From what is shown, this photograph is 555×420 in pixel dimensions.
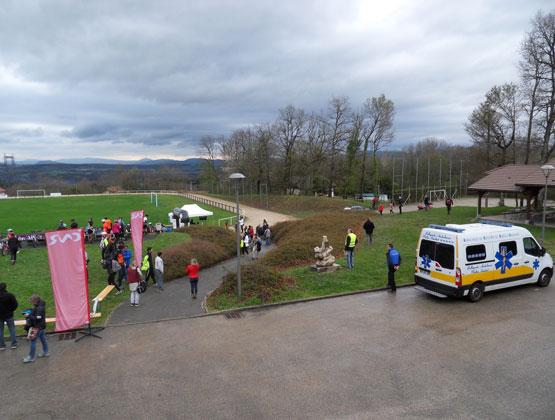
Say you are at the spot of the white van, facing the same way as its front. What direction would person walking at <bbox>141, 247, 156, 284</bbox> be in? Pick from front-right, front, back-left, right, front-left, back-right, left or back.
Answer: back-left

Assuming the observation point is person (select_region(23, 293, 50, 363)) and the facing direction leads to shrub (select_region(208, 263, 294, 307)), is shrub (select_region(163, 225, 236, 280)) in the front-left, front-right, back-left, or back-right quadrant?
front-left

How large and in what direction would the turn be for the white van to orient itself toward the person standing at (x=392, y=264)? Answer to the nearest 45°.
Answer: approximately 135° to its left

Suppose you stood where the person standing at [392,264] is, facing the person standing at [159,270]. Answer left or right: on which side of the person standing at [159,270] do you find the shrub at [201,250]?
right

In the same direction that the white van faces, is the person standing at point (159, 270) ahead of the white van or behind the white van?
behind

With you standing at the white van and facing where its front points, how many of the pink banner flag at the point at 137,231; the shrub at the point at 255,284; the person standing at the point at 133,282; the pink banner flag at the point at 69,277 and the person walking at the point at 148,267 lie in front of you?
0

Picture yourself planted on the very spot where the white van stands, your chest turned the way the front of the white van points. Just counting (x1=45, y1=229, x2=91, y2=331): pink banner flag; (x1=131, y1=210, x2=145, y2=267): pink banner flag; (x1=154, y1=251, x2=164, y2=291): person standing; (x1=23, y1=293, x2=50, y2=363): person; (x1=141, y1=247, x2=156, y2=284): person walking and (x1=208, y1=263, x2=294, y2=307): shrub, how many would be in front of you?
0

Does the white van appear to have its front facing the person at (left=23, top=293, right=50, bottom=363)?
no

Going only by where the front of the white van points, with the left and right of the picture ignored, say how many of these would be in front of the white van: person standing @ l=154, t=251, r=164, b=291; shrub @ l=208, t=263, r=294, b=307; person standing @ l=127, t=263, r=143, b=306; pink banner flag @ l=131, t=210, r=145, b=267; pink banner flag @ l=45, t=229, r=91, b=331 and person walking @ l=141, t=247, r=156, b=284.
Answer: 0

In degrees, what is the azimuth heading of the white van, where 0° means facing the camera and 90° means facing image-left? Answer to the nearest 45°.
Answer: approximately 225°

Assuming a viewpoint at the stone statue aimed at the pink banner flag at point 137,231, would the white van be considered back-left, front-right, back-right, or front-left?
back-left

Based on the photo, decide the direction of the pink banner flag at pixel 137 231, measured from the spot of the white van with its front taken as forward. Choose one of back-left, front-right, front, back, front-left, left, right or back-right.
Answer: back-left

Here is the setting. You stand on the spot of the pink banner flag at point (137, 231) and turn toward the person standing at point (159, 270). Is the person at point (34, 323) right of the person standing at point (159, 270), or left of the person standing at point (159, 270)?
right

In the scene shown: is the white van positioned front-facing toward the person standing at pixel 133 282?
no

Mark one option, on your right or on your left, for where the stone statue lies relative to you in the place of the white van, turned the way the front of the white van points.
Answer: on your left
